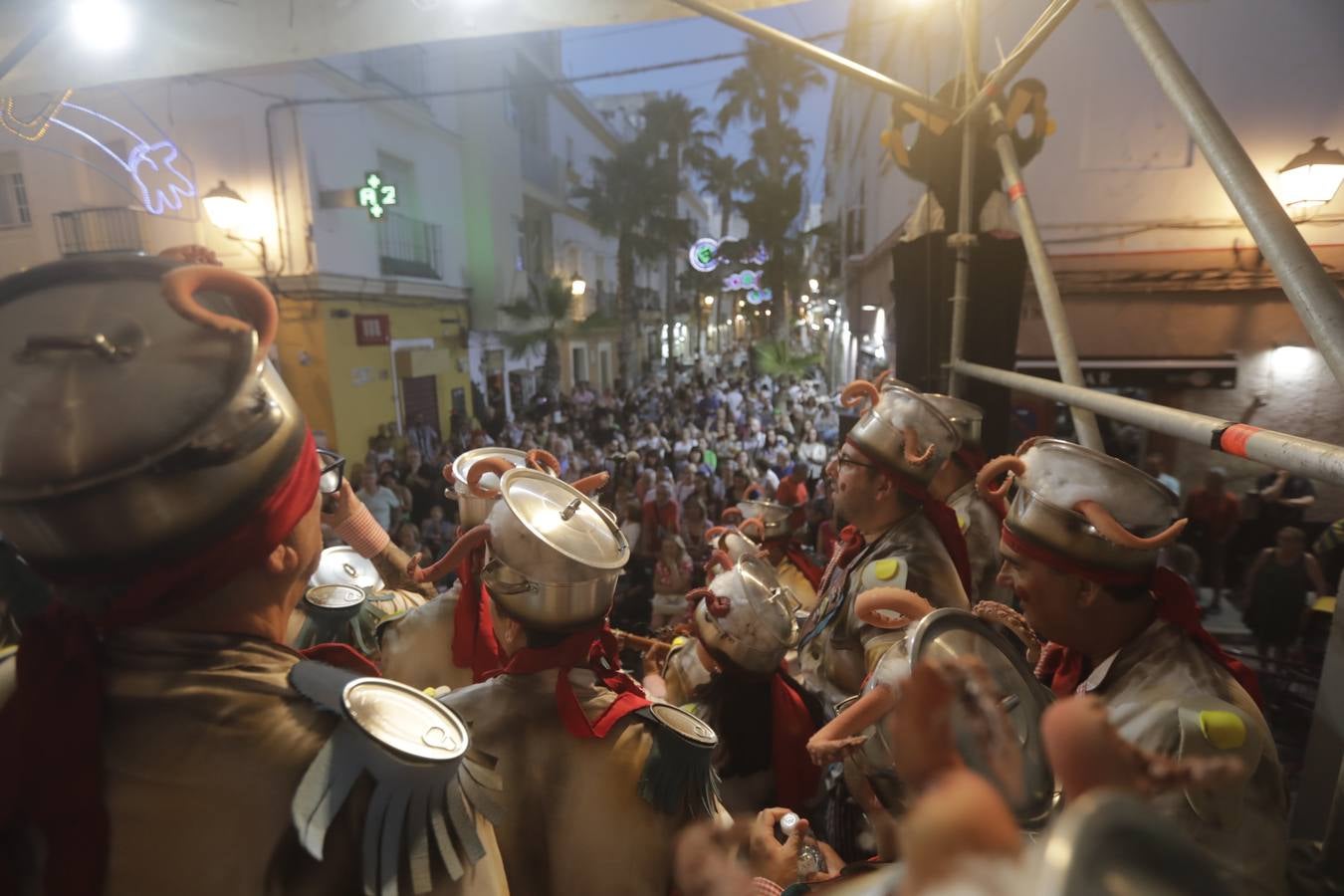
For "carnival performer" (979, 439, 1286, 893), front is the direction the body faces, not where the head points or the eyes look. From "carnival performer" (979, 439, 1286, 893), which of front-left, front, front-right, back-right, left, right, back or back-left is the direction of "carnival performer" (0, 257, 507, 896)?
front-left

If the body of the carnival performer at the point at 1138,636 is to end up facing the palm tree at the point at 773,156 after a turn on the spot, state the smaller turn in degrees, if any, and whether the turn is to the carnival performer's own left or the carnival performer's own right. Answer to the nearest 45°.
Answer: approximately 45° to the carnival performer's own right

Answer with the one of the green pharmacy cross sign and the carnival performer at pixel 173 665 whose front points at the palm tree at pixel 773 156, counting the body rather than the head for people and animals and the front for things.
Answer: the carnival performer

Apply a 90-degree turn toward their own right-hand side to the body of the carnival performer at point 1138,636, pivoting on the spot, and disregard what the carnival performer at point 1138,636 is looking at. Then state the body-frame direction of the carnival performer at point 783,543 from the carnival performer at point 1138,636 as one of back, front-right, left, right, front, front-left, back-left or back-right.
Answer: front-left

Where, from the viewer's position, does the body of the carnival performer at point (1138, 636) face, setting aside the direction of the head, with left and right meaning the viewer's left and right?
facing to the left of the viewer

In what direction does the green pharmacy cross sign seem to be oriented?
toward the camera

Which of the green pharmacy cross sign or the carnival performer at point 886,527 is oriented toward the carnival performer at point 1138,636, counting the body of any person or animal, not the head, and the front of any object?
the green pharmacy cross sign

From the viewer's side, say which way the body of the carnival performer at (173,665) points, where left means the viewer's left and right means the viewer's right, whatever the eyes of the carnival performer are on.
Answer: facing away from the viewer and to the right of the viewer

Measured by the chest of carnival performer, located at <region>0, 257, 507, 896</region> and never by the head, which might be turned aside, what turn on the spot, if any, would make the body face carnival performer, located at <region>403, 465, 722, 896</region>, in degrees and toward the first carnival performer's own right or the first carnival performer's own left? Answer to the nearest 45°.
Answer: approximately 45° to the first carnival performer's own right

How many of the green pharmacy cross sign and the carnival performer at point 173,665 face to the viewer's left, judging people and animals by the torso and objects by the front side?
0

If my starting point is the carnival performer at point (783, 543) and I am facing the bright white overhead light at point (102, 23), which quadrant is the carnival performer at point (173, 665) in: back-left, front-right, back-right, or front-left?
front-left

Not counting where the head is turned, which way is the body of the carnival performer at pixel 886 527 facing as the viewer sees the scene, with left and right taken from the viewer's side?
facing to the left of the viewer

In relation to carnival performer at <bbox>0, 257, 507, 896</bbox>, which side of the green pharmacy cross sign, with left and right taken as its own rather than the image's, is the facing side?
front

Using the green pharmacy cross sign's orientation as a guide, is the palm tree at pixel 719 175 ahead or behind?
behind

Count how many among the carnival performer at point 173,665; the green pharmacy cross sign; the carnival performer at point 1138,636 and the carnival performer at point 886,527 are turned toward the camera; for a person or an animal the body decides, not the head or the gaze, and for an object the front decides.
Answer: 1

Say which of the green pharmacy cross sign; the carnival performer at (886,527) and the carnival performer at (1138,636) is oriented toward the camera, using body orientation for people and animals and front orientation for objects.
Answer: the green pharmacy cross sign

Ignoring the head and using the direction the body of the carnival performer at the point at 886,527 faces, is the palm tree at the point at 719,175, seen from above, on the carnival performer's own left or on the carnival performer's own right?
on the carnival performer's own right
